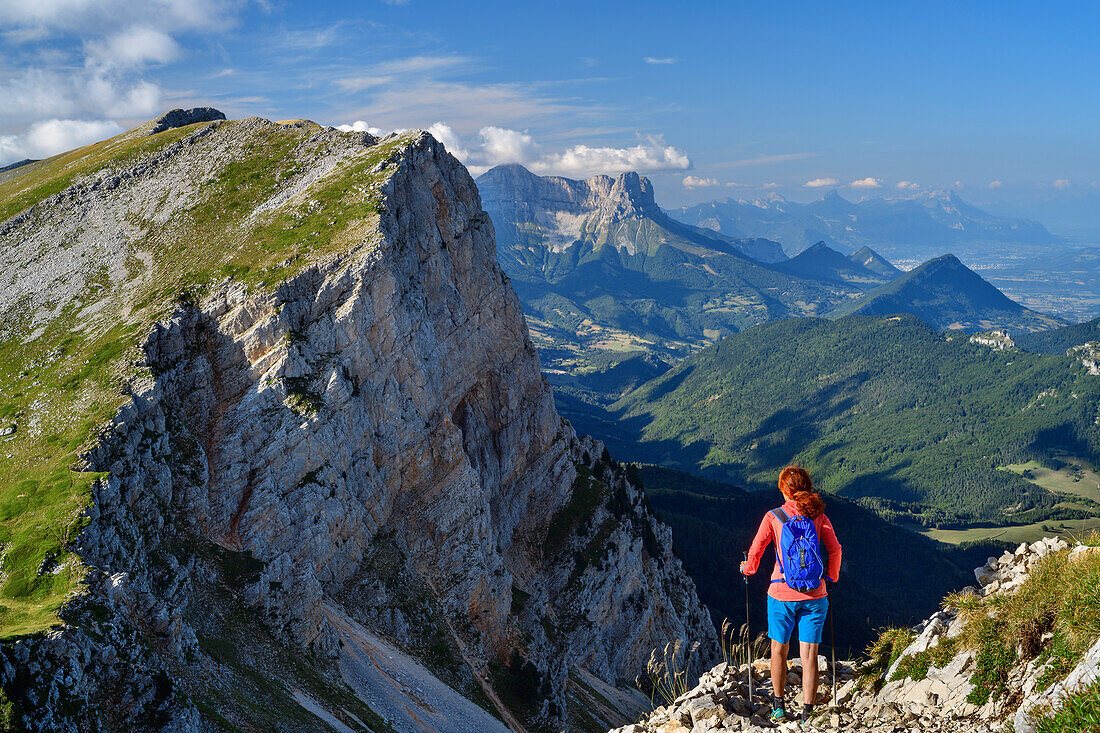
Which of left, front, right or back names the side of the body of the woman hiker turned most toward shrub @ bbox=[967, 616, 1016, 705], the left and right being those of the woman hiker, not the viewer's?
right

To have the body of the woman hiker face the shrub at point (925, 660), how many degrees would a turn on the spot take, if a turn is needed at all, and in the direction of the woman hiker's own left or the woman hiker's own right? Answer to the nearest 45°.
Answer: approximately 45° to the woman hiker's own right

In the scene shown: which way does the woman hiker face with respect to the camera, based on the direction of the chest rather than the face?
away from the camera

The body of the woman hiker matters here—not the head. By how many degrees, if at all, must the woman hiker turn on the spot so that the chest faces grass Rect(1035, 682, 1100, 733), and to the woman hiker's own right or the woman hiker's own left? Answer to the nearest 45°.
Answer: approximately 135° to the woman hiker's own right

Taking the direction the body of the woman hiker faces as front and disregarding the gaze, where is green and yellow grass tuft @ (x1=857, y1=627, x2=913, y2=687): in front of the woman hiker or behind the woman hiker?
in front
